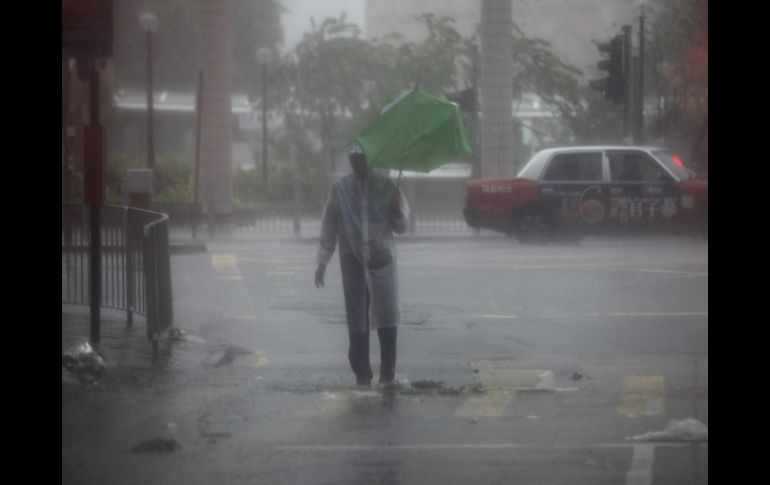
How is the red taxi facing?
to the viewer's right

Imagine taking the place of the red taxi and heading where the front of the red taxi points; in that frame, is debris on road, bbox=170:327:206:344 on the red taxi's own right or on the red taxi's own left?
on the red taxi's own right

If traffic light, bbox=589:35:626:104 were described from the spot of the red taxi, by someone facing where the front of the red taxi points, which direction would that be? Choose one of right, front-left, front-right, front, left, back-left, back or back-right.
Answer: left

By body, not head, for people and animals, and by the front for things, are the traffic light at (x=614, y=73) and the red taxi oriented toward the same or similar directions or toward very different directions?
very different directions

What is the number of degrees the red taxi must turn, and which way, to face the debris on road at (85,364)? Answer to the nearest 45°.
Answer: approximately 90° to its right

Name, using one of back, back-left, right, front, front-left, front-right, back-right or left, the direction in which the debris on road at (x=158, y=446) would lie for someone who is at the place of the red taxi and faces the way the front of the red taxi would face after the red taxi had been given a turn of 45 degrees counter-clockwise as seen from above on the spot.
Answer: back-right

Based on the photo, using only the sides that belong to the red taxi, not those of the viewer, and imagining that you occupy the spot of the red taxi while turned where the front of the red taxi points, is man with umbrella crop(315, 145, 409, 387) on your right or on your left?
on your right
